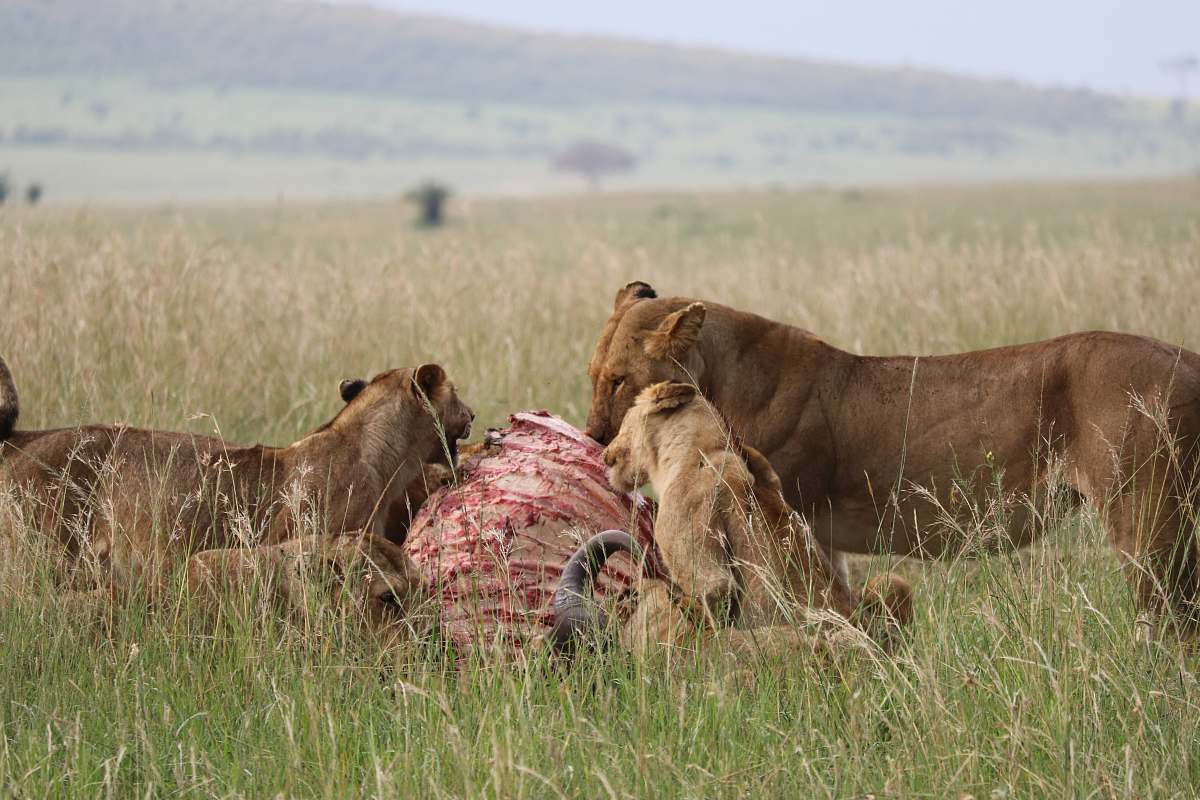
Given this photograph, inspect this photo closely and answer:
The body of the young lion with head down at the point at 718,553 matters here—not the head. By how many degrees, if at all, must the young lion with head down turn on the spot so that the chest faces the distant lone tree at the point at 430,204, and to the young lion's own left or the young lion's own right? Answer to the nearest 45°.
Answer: approximately 90° to the young lion's own right

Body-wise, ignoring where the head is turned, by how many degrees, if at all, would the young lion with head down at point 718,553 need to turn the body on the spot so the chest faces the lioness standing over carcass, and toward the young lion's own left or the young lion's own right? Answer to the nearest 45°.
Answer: approximately 135° to the young lion's own right

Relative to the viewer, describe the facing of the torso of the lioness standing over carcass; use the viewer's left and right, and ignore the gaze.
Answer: facing to the left of the viewer

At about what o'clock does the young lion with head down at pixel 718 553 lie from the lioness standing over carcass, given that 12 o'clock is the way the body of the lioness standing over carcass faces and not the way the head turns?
The young lion with head down is roughly at 10 o'clock from the lioness standing over carcass.

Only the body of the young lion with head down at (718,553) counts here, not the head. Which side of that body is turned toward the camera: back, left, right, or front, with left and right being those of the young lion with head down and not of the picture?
left

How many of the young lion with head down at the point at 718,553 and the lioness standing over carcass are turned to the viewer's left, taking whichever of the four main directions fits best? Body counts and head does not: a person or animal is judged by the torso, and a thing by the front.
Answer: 2

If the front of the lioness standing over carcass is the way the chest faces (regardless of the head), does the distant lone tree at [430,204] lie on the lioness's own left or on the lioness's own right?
on the lioness's own right
